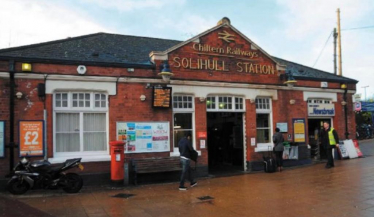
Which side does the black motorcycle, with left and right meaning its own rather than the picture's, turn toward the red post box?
back

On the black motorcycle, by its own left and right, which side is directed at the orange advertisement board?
right

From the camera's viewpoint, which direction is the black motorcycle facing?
to the viewer's left

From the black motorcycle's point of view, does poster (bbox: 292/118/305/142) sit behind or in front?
behind

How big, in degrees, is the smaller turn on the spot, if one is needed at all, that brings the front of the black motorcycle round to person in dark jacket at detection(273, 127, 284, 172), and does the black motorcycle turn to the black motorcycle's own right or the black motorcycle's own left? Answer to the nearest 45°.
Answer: approximately 180°

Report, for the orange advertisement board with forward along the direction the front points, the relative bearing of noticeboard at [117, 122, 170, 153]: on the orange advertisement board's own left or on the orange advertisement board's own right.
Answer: on the orange advertisement board's own left

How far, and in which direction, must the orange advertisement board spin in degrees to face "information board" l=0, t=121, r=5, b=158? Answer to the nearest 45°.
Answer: approximately 90° to its right

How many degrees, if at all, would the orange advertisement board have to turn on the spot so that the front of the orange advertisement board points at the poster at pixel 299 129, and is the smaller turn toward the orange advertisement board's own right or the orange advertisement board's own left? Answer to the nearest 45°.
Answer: approximately 90° to the orange advertisement board's own left

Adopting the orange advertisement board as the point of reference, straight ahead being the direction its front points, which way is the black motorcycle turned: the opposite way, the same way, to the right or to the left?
to the right

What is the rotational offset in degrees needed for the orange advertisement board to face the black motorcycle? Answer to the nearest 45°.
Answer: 0° — it already faces it

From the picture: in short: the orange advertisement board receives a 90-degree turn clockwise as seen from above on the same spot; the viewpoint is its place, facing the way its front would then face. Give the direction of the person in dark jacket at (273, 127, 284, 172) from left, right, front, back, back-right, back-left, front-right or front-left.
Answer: back
